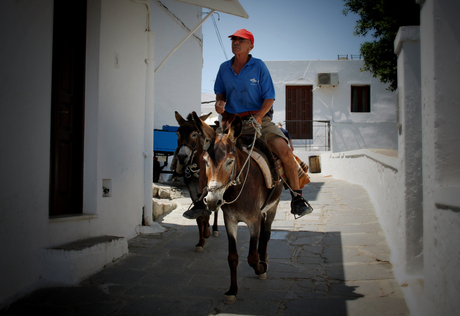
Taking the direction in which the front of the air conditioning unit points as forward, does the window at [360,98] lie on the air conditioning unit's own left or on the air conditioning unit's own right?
on the air conditioning unit's own left

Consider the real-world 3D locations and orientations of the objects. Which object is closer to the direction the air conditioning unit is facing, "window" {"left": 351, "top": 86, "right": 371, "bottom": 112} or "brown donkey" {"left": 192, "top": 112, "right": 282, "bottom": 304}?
the brown donkey

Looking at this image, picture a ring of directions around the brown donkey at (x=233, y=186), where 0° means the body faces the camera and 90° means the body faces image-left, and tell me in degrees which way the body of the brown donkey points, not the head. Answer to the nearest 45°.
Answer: approximately 45°

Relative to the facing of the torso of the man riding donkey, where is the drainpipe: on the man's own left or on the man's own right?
on the man's own right

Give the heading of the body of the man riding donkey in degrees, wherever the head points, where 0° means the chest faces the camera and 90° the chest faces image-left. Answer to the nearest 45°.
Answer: approximately 45°

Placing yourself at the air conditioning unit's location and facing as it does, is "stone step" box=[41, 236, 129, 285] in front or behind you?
in front

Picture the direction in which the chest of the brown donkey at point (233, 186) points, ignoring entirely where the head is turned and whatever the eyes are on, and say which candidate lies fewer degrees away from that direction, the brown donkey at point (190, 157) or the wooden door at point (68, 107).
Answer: the wooden door

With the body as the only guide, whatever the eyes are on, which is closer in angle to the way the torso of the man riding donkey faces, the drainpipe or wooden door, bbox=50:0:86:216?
the wooden door

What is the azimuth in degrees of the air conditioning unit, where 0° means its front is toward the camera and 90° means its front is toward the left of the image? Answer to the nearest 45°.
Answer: approximately 0°

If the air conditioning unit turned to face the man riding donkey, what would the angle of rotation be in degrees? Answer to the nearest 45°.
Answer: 0° — it already faces them

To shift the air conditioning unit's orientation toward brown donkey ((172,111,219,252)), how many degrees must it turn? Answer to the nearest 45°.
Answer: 0° — it already faces it

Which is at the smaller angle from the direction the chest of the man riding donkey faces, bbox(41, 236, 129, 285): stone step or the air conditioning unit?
the stone step
